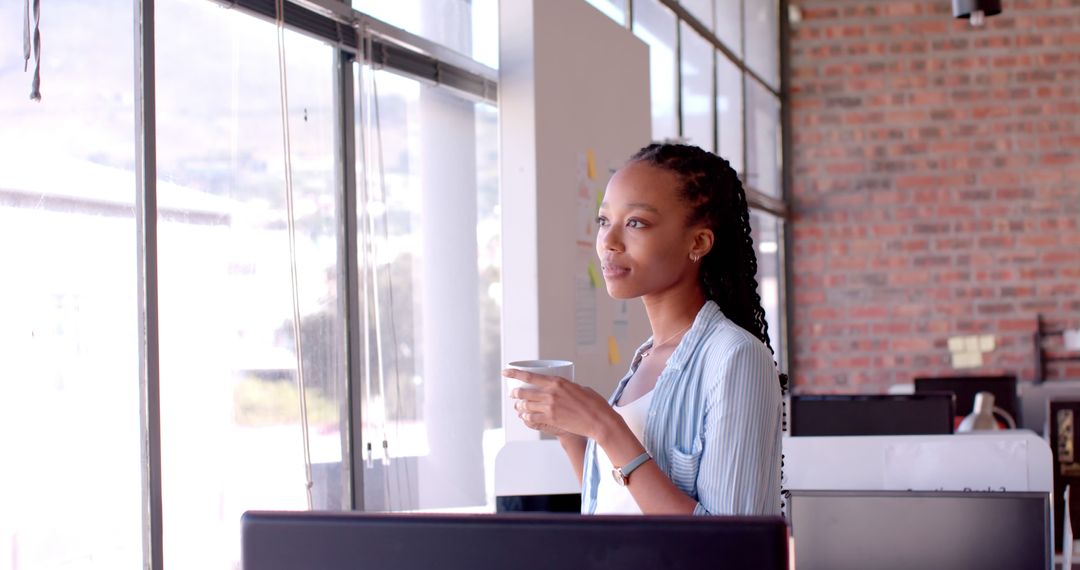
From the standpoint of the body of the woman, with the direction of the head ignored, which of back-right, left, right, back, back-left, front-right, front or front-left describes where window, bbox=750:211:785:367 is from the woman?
back-right

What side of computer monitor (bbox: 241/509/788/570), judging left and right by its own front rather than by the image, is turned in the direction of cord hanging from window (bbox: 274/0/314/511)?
front

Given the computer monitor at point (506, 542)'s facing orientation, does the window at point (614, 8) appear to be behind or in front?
in front

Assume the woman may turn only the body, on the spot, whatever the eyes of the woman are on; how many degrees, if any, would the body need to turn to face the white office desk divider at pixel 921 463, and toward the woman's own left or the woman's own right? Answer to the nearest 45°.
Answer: approximately 180°

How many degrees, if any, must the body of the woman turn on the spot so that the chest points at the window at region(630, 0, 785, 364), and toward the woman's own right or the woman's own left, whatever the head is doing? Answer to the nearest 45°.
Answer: approximately 135° to the woman's own right

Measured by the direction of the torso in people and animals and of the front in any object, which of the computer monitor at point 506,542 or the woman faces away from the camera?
the computer monitor

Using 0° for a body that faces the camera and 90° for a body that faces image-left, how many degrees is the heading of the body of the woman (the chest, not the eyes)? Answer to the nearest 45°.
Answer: approximately 45°

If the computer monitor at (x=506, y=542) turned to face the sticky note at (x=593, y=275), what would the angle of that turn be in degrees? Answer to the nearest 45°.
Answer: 0° — it already faces it

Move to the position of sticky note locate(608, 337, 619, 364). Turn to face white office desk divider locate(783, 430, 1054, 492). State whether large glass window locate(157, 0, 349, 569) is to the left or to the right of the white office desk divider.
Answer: right

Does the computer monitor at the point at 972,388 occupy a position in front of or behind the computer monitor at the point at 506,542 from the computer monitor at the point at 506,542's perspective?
in front

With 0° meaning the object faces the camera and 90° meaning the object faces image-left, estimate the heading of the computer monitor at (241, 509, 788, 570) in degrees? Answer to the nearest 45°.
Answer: approximately 180°

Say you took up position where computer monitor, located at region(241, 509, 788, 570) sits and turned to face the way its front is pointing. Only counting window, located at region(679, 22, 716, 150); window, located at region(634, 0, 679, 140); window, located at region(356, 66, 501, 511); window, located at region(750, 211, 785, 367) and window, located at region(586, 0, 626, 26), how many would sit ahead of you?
5

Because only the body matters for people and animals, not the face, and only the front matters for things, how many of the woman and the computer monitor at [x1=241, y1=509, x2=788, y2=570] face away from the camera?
1

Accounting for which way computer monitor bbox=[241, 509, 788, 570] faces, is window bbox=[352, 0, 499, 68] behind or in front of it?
in front
